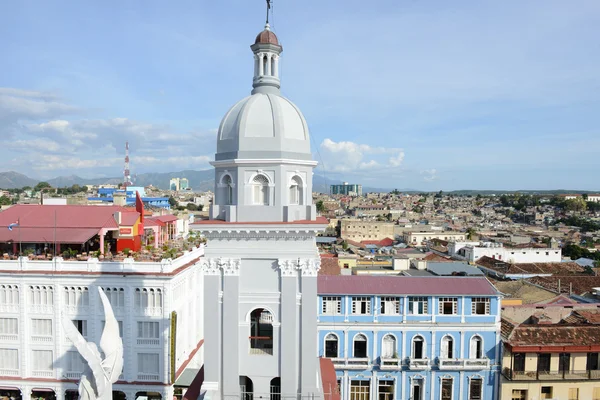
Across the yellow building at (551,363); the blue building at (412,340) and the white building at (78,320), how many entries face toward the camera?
3

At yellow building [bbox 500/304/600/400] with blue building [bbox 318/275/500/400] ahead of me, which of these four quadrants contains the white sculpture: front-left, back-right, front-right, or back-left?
front-left

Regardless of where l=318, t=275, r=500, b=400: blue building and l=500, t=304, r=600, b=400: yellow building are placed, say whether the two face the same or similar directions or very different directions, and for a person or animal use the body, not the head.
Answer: same or similar directions

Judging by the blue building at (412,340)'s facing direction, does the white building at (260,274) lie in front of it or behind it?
in front

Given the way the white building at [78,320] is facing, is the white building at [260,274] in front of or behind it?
in front

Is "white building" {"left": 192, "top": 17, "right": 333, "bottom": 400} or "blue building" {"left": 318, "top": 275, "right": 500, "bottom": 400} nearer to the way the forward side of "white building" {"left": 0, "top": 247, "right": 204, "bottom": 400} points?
the white building

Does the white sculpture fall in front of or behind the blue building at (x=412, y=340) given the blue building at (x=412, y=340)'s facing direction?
in front

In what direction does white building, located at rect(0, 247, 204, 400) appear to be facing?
toward the camera

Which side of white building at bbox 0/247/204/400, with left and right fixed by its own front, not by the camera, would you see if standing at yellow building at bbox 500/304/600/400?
left

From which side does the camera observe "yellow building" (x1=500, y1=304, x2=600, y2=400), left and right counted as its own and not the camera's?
front

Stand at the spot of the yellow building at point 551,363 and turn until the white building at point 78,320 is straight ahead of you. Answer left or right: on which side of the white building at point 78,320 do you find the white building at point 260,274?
left

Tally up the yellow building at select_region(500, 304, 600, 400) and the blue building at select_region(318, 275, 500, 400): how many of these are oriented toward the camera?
2

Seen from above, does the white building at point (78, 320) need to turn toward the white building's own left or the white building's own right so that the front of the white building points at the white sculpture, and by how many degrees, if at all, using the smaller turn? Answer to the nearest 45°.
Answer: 0° — it already faces it

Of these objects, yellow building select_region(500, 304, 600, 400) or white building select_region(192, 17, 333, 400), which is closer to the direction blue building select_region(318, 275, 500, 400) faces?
the white building
